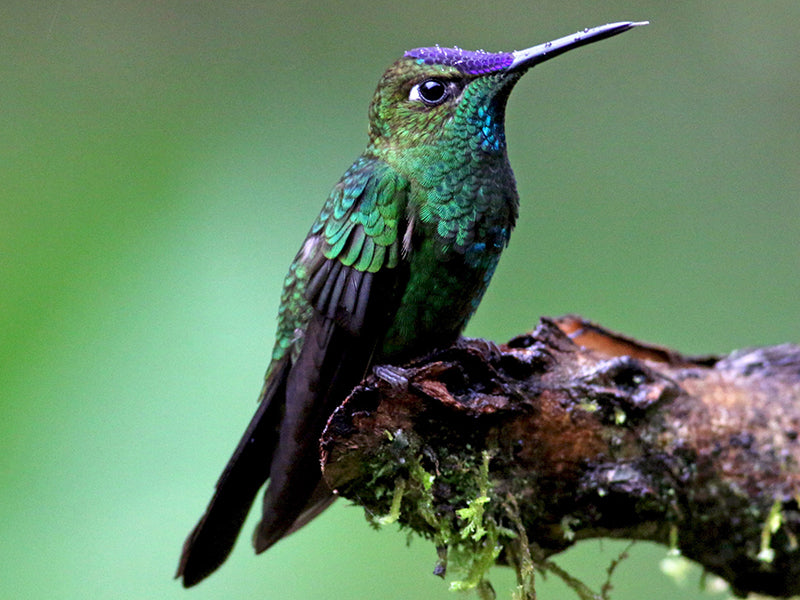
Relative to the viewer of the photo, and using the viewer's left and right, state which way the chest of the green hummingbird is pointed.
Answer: facing to the right of the viewer
